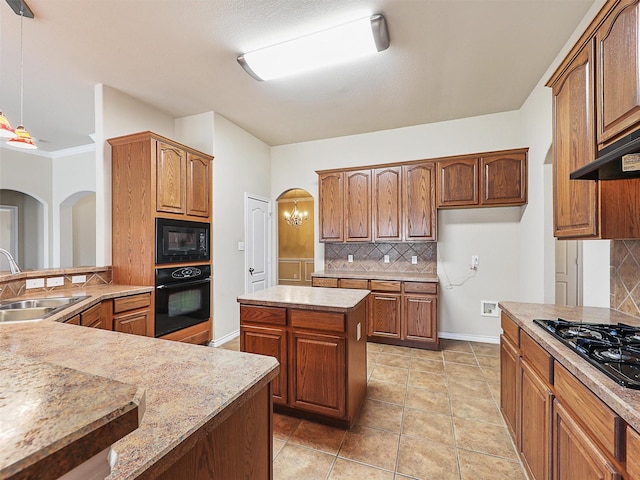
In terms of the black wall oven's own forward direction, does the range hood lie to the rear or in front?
in front

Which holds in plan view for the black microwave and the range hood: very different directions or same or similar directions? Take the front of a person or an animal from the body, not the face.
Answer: very different directions

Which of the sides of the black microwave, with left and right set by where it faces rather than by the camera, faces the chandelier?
left

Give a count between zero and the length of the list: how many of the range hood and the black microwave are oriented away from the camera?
0

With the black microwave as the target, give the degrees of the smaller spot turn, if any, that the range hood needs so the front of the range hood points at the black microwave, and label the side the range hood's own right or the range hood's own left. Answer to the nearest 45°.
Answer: approximately 45° to the range hood's own right

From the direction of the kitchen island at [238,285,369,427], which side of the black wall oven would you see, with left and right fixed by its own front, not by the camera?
front

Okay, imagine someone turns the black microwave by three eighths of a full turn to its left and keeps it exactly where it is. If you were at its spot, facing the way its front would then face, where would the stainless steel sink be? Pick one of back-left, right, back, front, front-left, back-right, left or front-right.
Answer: back-left

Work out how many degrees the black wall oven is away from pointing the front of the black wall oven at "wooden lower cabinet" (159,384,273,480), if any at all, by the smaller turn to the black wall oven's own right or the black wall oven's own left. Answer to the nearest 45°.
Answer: approximately 45° to the black wall oven's own right

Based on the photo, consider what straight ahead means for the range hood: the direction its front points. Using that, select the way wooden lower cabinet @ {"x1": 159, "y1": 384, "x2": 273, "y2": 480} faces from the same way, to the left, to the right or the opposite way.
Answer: to the right

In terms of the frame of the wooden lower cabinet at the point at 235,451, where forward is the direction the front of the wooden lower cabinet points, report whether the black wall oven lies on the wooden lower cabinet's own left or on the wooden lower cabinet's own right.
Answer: on the wooden lower cabinet's own left

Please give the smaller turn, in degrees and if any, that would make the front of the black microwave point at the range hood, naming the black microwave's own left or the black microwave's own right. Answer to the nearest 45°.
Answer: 0° — it already faces it
